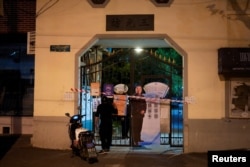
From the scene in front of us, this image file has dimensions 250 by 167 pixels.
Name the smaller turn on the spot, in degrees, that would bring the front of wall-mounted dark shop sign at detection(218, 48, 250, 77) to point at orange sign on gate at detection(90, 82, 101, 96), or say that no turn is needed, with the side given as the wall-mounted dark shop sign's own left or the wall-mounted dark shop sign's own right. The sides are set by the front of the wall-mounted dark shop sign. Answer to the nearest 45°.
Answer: approximately 90° to the wall-mounted dark shop sign's own right

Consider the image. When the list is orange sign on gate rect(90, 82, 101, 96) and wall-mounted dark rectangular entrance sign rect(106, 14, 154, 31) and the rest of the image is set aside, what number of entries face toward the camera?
2

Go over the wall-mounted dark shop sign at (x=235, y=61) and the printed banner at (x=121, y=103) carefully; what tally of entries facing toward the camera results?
2

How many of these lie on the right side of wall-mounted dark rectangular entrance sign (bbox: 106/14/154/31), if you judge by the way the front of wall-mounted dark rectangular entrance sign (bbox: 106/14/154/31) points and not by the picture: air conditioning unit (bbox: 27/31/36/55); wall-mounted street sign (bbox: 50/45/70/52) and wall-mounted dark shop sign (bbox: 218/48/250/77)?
2

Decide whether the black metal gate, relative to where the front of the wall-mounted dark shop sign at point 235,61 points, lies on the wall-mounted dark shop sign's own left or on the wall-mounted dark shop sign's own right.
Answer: on the wall-mounted dark shop sign's own right

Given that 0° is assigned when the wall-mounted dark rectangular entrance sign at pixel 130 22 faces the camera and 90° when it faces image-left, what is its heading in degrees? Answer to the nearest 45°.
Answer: approximately 0°

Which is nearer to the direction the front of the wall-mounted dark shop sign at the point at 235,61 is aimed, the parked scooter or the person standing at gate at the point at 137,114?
the parked scooter

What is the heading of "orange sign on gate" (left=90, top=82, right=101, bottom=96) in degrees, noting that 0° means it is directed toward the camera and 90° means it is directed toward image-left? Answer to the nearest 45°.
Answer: approximately 0°

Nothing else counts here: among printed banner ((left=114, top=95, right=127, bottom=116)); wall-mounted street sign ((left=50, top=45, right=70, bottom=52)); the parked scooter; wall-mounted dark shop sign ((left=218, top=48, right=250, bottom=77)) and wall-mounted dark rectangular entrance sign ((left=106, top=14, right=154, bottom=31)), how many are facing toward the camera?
4
